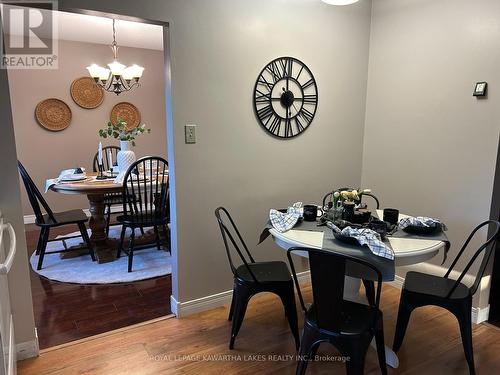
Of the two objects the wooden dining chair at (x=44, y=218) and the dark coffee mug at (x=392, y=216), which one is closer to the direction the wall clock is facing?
the dark coffee mug

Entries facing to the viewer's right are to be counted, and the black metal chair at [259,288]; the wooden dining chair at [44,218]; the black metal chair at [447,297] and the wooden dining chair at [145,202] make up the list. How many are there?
2

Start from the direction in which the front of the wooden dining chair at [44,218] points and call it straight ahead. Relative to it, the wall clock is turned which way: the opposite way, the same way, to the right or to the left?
to the right

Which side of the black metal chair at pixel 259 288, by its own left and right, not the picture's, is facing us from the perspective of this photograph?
right

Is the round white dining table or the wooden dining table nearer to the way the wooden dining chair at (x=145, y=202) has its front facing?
the wooden dining table

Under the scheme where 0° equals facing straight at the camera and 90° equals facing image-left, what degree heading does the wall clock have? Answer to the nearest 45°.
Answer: approximately 315°

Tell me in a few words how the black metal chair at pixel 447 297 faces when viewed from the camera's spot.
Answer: facing away from the viewer and to the left of the viewer

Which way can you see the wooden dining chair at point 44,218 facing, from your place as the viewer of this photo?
facing to the right of the viewer

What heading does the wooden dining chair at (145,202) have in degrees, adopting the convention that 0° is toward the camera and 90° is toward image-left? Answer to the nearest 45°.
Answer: approximately 135°

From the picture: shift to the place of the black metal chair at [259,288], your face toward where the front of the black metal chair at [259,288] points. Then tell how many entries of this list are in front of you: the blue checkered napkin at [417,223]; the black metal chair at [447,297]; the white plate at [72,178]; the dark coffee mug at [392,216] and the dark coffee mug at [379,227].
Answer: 4

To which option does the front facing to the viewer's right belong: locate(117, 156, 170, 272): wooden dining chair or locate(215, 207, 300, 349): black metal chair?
the black metal chair

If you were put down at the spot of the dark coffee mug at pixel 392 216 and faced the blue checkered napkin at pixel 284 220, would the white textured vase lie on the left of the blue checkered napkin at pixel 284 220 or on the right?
right

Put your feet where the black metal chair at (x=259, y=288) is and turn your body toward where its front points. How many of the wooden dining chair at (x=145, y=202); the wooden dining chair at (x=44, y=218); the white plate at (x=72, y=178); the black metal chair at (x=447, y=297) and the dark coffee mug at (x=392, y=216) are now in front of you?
2

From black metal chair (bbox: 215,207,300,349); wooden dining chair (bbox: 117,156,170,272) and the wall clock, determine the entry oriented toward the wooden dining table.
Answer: the wooden dining chair
